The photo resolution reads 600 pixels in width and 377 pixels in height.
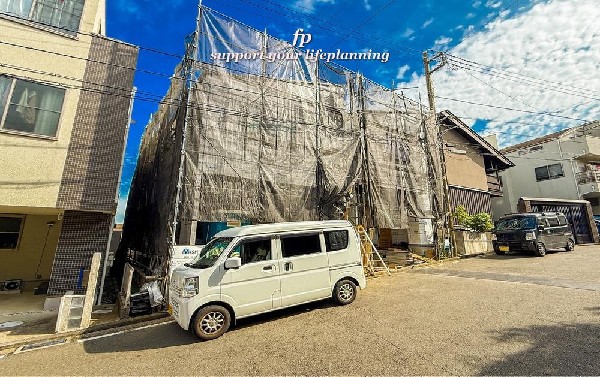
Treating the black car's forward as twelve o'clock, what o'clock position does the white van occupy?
The white van is roughly at 11 o'clock from the black car.

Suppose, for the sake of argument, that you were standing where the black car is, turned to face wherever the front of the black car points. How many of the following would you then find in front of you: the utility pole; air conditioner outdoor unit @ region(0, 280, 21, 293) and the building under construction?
3

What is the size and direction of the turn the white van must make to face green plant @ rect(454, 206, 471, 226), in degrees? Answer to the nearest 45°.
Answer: approximately 180°

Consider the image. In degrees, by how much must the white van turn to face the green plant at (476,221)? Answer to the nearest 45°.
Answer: approximately 180°

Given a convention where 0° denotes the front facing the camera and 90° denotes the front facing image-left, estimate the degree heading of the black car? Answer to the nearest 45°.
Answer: approximately 45°
